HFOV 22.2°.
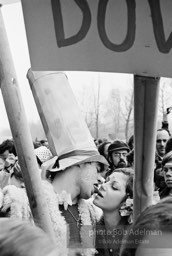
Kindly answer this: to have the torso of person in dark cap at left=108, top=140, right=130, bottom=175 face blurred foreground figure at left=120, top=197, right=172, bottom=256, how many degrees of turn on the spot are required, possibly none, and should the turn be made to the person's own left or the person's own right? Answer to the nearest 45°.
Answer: approximately 45° to the person's own right

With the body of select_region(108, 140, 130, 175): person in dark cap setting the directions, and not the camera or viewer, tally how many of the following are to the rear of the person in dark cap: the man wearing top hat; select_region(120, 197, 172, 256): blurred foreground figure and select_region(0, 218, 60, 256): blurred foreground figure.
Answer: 0

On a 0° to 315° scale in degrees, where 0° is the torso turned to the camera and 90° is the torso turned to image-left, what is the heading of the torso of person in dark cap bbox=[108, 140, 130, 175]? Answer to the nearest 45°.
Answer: approximately 315°

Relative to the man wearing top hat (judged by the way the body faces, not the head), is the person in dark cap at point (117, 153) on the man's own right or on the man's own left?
on the man's own left

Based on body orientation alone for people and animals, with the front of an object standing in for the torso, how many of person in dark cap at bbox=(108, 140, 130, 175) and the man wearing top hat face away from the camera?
0

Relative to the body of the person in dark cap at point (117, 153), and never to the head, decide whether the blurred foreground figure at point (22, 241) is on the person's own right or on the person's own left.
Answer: on the person's own right

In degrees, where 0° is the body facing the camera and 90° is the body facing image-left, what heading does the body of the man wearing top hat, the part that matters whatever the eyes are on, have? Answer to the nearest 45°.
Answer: approximately 315°

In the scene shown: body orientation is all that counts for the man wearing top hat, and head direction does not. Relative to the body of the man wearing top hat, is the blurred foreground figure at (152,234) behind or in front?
in front

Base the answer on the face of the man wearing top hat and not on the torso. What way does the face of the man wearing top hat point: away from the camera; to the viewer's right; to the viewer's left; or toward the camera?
to the viewer's right

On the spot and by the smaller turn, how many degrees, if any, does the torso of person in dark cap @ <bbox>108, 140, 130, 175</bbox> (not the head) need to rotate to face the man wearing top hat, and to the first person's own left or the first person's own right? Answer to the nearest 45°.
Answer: approximately 45° to the first person's own right
